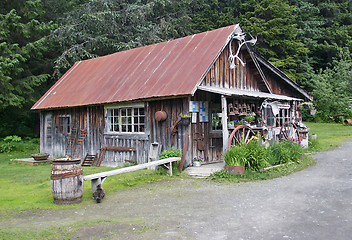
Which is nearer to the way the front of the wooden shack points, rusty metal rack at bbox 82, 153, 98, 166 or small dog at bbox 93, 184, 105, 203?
the small dog

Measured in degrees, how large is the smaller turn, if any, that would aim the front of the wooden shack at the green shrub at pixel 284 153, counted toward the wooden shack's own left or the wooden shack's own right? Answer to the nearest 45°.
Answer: approximately 45° to the wooden shack's own left

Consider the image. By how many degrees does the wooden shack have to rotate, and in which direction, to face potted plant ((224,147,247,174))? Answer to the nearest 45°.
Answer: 0° — it already faces it

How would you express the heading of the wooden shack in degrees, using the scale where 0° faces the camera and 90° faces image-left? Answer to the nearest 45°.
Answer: approximately 315°
